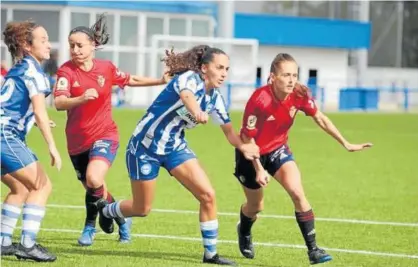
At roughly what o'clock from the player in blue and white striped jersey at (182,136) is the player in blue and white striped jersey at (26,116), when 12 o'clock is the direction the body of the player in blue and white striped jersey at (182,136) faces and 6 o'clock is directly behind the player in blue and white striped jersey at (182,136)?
the player in blue and white striped jersey at (26,116) is roughly at 4 o'clock from the player in blue and white striped jersey at (182,136).

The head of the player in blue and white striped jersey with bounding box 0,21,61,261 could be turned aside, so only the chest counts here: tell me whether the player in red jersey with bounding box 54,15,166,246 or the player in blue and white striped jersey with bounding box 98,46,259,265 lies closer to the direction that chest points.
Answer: the player in blue and white striped jersey

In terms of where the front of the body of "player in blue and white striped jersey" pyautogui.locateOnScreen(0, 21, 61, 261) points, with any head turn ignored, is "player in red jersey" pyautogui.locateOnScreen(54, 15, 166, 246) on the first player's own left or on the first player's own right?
on the first player's own left

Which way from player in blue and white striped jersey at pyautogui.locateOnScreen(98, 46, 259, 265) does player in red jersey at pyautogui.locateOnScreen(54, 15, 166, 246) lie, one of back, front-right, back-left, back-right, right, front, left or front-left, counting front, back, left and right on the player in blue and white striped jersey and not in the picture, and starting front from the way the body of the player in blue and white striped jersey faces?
back

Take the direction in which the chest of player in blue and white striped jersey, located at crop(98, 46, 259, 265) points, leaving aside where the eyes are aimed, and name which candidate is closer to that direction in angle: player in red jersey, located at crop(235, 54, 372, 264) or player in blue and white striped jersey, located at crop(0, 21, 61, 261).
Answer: the player in red jersey

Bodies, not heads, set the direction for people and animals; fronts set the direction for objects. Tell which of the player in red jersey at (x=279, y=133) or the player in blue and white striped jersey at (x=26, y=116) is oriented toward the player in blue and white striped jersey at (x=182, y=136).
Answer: the player in blue and white striped jersey at (x=26, y=116)

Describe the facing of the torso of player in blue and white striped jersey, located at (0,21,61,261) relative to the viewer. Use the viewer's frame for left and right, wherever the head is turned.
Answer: facing to the right of the viewer
